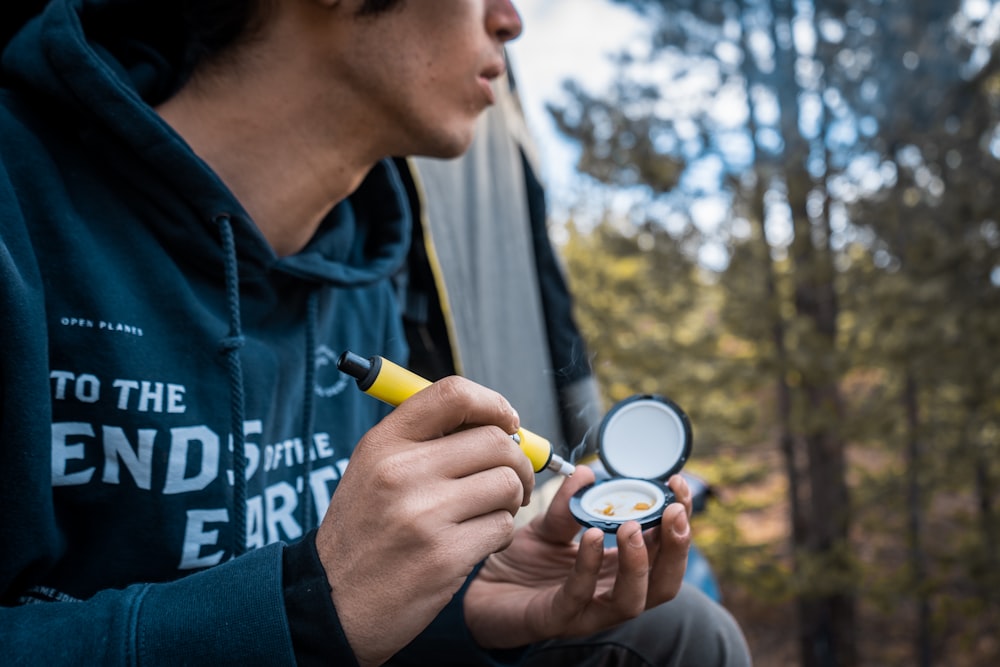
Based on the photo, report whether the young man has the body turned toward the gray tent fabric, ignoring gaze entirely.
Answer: no

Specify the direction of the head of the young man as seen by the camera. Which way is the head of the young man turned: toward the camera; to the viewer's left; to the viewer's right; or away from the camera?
to the viewer's right

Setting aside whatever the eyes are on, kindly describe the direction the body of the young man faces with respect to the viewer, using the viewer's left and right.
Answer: facing the viewer and to the right of the viewer
